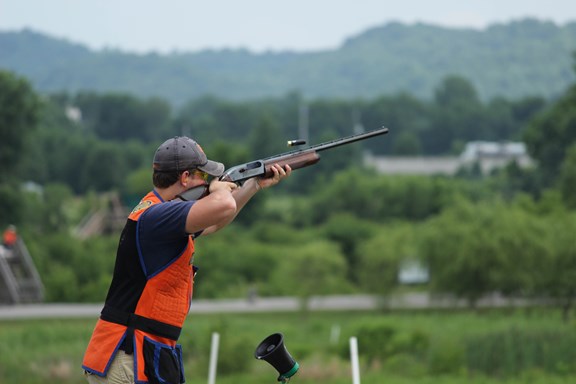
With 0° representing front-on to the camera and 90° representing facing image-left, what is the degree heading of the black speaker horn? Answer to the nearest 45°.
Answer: approximately 45°

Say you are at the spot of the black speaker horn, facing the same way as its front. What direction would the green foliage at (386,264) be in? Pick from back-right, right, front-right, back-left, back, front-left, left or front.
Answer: back-right

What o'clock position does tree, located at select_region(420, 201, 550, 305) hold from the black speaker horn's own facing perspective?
The tree is roughly at 5 o'clock from the black speaker horn.
